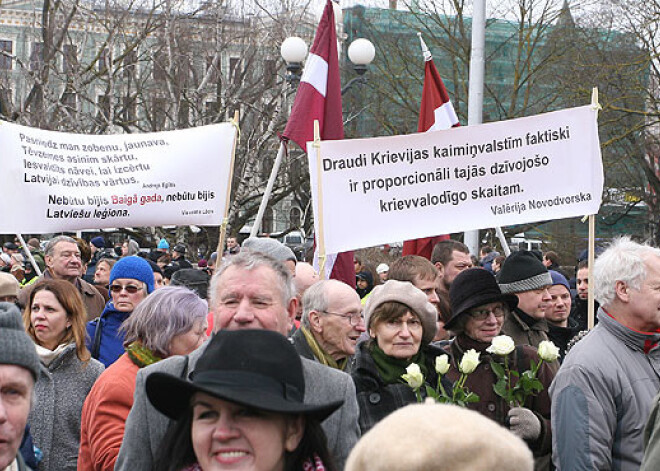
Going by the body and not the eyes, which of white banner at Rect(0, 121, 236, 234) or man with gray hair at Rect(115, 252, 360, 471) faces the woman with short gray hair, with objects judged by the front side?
the white banner

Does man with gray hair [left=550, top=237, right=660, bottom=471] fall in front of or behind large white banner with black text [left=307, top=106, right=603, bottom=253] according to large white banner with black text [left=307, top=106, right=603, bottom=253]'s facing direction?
in front

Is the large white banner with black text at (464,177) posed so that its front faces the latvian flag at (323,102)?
no

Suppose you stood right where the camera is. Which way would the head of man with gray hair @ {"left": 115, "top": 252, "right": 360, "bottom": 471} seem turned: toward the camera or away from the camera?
toward the camera

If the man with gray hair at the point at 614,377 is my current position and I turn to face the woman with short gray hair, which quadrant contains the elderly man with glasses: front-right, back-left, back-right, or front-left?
front-right

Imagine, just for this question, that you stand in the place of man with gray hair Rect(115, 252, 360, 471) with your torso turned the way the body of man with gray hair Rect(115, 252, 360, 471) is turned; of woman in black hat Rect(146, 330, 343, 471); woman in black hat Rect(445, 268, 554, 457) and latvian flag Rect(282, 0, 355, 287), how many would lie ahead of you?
1

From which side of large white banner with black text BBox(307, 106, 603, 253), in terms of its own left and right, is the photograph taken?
front

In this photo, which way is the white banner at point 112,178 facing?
toward the camera

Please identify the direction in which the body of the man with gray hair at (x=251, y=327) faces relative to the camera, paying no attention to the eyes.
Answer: toward the camera

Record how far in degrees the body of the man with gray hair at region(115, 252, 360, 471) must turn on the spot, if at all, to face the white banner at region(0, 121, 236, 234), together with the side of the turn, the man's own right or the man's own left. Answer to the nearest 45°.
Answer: approximately 180°

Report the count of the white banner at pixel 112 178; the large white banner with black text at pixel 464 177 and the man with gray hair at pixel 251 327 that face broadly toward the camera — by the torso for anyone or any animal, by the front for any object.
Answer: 3

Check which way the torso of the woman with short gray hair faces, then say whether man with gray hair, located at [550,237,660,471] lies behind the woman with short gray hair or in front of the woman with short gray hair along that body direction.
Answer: in front

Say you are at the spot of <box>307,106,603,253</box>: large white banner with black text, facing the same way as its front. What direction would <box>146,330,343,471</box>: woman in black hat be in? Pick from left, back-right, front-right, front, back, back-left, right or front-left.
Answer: front
